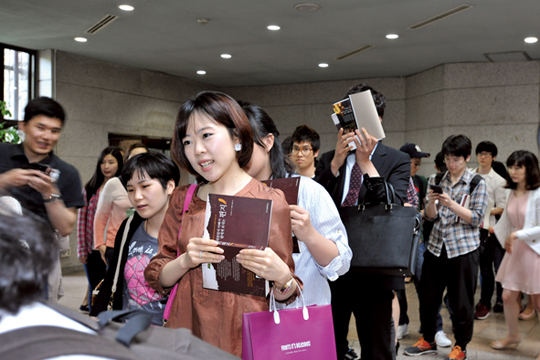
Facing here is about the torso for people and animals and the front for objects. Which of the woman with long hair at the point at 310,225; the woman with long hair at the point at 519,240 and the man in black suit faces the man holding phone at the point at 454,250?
the woman with long hair at the point at 519,240

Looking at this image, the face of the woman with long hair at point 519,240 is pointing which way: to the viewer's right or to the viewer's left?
to the viewer's left

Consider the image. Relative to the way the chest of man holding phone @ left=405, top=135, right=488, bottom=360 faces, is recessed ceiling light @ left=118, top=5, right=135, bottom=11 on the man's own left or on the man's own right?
on the man's own right

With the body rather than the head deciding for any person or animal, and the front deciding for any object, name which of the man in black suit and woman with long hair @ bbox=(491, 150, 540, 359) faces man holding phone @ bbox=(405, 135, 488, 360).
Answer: the woman with long hair

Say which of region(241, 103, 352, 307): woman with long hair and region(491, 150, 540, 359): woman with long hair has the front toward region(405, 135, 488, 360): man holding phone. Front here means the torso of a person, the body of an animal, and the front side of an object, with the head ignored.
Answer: region(491, 150, 540, 359): woman with long hair

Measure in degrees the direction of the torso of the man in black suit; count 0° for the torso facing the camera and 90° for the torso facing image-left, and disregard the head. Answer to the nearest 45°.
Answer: approximately 45°

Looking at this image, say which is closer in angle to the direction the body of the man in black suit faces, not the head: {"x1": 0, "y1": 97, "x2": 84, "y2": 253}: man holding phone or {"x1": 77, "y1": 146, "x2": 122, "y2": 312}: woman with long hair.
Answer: the man holding phone
